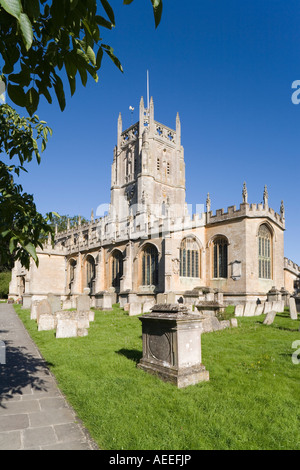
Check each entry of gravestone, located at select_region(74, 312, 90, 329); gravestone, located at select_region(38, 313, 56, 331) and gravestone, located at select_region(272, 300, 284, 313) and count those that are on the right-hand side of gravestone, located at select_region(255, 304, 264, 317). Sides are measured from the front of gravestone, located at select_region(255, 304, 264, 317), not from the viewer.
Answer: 2

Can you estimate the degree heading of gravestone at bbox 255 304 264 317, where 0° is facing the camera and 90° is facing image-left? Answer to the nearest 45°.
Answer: approximately 315°

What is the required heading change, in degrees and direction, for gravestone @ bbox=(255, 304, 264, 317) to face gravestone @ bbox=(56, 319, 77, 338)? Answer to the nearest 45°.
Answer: approximately 90° to its right

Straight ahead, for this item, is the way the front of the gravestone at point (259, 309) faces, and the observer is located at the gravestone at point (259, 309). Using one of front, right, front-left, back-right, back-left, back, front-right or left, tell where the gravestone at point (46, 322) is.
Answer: right

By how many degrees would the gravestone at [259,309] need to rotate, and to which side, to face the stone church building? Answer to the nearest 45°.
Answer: approximately 180°

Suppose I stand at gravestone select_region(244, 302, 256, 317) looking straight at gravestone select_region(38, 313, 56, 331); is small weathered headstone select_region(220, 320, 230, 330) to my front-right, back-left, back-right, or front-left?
front-left

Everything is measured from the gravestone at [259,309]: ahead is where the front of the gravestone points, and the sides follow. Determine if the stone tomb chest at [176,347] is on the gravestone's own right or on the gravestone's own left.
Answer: on the gravestone's own right

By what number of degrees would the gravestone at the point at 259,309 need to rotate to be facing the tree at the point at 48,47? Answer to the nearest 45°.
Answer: approximately 45° to its right

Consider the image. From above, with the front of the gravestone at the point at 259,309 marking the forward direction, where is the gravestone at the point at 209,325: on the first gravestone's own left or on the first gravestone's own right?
on the first gravestone's own right

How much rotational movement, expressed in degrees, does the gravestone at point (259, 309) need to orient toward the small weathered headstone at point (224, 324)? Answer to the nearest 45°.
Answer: approximately 45° to its right

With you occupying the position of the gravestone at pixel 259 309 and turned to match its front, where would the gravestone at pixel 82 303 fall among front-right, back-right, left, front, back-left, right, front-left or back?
back-right

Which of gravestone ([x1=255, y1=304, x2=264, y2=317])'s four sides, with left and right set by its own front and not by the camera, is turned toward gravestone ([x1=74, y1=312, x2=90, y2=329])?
right

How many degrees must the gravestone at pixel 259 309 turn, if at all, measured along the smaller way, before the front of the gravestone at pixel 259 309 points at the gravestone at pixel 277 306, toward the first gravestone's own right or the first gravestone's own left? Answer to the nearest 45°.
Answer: approximately 90° to the first gravestone's own left

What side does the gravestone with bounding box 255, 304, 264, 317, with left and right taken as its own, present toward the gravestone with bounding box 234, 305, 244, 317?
right
